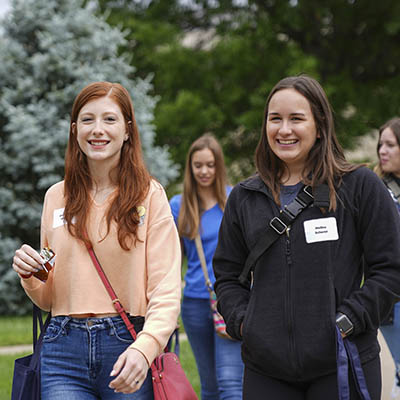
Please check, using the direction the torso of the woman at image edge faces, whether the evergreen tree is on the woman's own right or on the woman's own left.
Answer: on the woman's own right

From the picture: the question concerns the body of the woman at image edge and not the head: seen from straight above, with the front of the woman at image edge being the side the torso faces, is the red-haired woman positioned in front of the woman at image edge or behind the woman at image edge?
in front

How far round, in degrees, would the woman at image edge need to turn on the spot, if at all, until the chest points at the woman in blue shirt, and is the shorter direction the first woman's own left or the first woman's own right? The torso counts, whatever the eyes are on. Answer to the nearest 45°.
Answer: approximately 45° to the first woman's own right

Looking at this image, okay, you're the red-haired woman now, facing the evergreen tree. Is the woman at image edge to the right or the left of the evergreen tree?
right

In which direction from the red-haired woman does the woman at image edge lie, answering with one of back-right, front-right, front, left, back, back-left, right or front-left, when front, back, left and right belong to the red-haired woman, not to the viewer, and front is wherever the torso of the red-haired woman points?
back-left

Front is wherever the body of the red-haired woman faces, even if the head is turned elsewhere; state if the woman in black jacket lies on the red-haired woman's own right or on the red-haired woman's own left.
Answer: on the red-haired woman's own left

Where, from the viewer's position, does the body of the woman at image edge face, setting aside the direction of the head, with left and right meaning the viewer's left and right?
facing the viewer and to the left of the viewer

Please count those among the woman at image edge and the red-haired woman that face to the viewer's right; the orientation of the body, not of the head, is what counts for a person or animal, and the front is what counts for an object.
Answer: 0

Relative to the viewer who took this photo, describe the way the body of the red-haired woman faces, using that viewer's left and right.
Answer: facing the viewer

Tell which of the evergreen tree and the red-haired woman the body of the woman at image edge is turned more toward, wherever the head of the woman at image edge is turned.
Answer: the red-haired woman

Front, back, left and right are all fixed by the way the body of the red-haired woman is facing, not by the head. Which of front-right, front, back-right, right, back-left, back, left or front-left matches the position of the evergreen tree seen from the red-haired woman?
back
